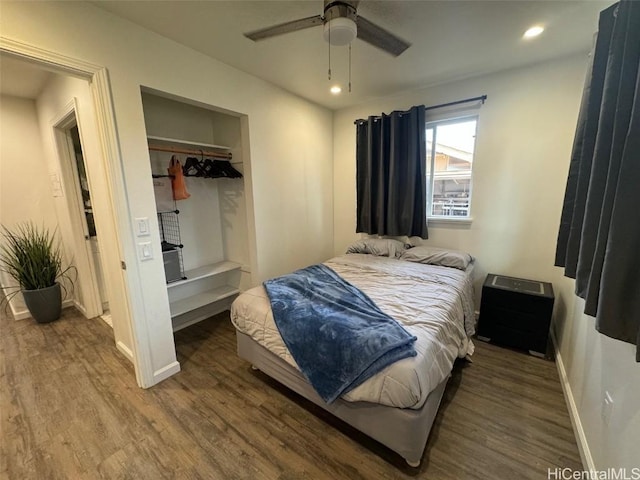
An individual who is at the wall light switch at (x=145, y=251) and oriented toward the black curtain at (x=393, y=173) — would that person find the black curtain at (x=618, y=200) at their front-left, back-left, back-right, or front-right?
front-right

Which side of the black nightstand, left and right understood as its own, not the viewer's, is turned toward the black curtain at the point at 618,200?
front

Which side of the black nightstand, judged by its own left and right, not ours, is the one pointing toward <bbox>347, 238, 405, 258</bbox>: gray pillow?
right

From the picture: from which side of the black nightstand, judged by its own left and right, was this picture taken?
front

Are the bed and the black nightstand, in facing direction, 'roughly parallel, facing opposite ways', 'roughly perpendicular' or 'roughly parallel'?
roughly parallel

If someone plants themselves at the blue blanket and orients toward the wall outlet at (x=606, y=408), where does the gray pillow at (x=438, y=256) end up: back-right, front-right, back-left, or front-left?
front-left

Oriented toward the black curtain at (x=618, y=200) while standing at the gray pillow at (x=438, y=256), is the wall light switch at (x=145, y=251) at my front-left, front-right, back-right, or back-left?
front-right

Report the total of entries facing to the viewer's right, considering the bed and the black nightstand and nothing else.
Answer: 0

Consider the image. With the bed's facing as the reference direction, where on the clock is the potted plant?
The potted plant is roughly at 2 o'clock from the bed.
